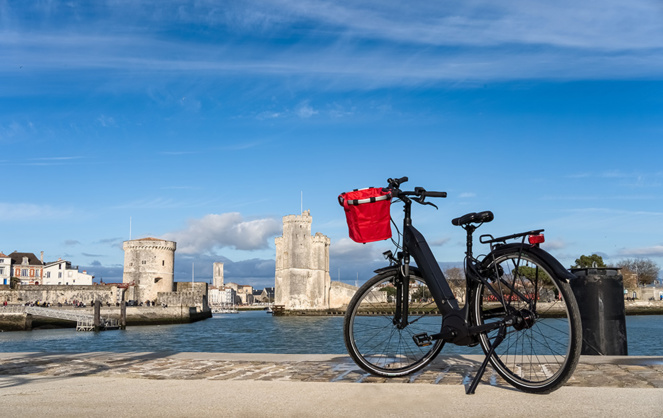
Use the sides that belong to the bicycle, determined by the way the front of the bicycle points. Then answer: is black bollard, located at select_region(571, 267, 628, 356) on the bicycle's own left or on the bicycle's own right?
on the bicycle's own right

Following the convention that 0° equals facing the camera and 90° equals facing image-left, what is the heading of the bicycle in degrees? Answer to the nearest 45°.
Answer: approximately 135°
